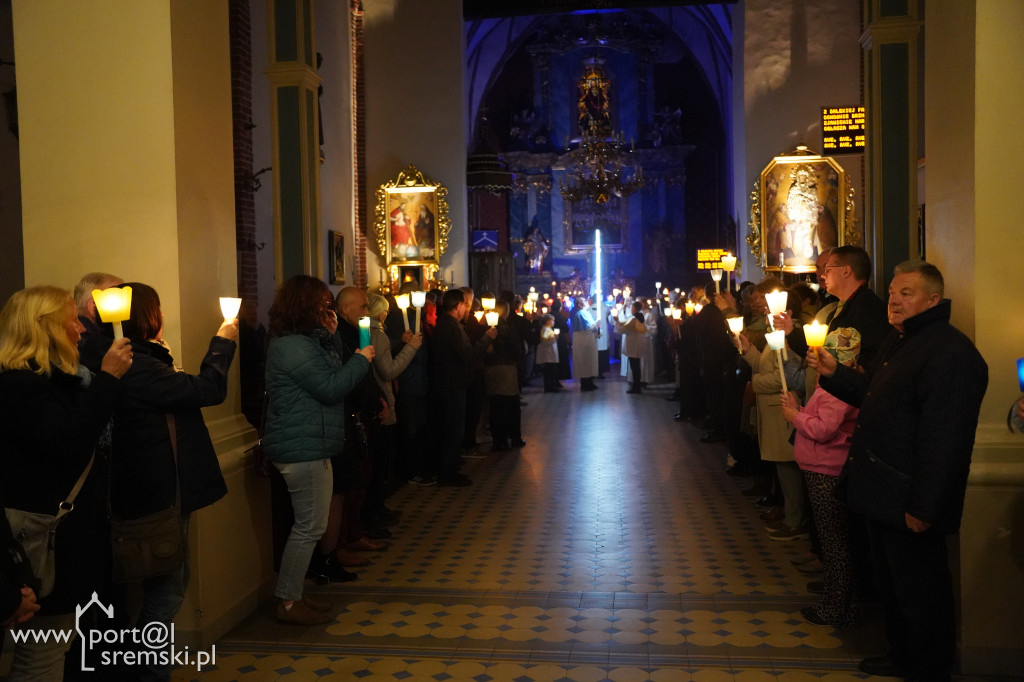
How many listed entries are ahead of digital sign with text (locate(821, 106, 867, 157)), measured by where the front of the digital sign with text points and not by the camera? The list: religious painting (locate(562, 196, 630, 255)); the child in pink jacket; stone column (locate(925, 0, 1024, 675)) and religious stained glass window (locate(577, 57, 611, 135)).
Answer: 2

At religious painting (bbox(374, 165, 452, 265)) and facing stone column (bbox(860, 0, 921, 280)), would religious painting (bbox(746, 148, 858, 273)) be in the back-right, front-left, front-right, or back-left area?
front-left

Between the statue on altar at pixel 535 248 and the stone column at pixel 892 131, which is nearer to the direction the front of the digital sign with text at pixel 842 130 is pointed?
the stone column

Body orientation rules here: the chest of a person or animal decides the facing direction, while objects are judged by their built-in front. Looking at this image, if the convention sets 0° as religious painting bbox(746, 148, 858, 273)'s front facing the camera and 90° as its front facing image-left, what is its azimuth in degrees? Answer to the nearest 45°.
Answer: approximately 0°

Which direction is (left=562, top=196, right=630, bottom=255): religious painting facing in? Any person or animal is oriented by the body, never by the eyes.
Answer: toward the camera

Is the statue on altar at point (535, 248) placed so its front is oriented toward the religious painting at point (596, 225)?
no

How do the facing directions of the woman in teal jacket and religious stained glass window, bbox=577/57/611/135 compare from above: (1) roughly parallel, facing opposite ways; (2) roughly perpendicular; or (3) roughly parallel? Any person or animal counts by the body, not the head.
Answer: roughly perpendicular

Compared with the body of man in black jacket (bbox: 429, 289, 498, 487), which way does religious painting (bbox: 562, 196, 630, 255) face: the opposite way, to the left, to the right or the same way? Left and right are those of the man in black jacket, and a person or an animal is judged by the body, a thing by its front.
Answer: to the right

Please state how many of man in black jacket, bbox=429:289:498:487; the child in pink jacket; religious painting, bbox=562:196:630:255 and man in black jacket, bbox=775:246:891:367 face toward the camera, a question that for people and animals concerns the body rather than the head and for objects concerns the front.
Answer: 1

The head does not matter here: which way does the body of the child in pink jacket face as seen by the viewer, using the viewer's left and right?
facing to the left of the viewer

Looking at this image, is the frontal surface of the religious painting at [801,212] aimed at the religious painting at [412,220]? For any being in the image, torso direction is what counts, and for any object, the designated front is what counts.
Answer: no

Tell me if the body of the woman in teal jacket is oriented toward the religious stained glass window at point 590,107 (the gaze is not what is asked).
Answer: no

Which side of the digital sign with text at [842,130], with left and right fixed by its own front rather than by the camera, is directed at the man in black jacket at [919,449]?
front

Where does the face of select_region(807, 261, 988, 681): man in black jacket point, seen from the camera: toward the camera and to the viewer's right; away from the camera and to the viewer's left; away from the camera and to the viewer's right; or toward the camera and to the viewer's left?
toward the camera and to the viewer's left

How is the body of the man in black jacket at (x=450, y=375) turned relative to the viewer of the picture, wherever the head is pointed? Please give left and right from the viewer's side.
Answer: facing to the right of the viewer

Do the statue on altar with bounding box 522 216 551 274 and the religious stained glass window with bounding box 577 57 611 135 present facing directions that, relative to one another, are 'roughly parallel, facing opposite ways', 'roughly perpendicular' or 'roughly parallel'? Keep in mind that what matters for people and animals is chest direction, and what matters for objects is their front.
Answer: roughly parallel
